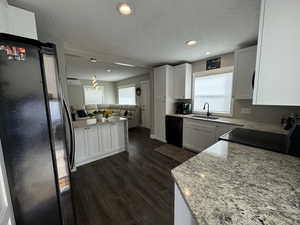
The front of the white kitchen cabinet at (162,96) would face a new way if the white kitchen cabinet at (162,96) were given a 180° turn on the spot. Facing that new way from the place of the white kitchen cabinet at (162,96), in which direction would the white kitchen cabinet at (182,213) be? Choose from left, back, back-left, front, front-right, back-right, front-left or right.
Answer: back-right

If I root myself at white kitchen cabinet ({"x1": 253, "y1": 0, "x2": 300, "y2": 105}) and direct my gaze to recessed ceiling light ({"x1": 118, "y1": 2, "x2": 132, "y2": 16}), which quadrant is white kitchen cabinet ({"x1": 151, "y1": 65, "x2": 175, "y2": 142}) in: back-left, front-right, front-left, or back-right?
front-right

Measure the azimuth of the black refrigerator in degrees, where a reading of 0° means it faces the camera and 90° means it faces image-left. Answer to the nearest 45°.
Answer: approximately 270°

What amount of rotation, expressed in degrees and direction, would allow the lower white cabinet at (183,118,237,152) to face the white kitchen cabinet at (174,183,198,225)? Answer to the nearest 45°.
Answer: approximately 45° to its left

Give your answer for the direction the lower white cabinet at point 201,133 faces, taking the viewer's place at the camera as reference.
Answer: facing the viewer and to the left of the viewer

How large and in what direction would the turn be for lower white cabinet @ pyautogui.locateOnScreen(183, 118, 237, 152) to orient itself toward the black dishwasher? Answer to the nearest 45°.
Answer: approximately 45° to its right

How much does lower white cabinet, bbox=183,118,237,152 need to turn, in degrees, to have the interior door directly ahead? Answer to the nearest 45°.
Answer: approximately 90° to its right

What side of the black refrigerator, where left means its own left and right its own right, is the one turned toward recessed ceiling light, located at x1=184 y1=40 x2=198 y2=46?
front

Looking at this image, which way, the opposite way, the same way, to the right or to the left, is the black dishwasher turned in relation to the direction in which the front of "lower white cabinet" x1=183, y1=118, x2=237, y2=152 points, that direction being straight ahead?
the same way

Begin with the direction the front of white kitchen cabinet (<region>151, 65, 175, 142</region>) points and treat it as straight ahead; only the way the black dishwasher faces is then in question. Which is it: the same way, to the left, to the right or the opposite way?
the same way

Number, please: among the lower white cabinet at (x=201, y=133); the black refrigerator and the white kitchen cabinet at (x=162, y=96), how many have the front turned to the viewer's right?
1

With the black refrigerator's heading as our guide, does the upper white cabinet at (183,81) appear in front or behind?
in front

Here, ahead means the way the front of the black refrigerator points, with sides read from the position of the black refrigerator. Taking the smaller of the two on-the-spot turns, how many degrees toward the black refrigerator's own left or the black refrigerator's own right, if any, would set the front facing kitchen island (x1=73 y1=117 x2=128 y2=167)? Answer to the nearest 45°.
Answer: approximately 45° to the black refrigerator's own left

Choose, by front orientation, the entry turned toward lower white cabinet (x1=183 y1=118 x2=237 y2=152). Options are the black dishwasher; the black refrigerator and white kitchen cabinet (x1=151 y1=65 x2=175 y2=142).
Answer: the black refrigerator

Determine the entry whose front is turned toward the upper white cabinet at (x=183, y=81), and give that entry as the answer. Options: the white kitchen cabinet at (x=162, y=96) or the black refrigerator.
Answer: the black refrigerator

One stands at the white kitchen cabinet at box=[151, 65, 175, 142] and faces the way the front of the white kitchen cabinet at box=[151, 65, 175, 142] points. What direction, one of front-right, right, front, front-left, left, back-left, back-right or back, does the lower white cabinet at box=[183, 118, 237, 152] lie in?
left

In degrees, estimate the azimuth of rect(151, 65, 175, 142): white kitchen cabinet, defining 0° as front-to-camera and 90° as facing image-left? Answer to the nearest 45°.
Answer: approximately 45°

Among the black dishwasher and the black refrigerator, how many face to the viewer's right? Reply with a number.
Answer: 1
